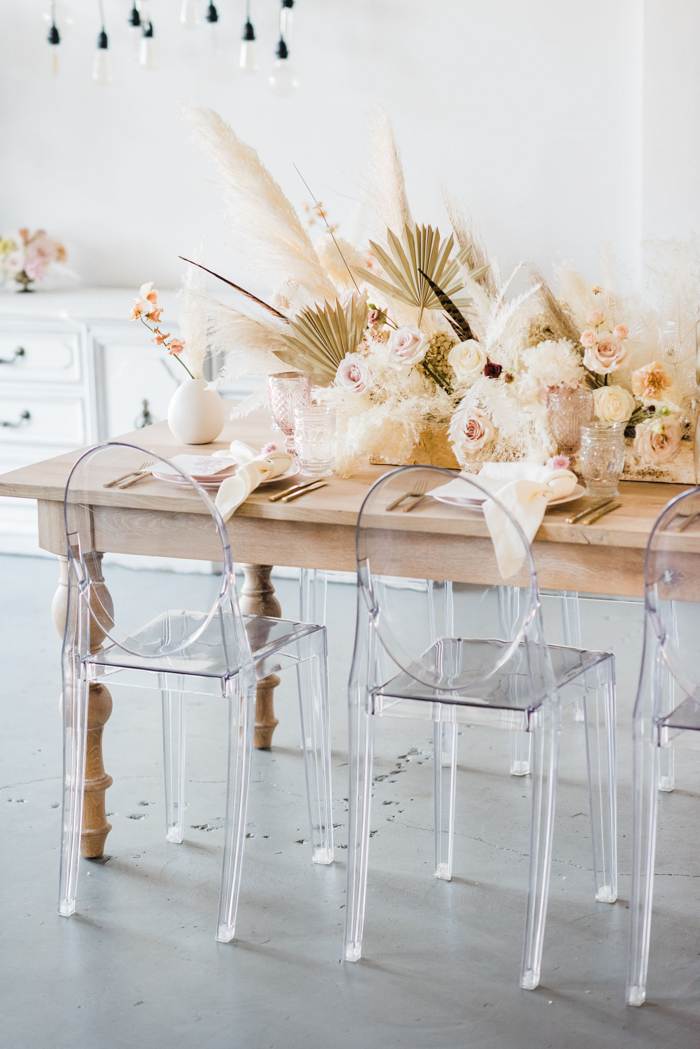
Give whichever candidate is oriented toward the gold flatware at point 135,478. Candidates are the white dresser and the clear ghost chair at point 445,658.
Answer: the white dresser

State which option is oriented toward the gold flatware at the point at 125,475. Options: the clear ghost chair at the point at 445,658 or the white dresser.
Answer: the white dresser

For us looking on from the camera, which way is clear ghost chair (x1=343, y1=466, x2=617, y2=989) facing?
facing away from the viewer and to the right of the viewer

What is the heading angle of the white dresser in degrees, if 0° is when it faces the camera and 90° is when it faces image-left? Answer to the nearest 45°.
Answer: approximately 0°

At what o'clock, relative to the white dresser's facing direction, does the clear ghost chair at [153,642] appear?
The clear ghost chair is roughly at 12 o'clock from the white dresser.

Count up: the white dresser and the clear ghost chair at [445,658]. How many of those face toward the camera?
1

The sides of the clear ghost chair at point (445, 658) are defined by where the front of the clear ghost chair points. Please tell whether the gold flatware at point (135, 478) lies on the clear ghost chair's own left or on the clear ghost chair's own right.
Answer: on the clear ghost chair's own left

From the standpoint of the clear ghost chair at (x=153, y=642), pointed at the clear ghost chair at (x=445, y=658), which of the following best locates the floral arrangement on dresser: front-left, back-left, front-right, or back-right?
back-left

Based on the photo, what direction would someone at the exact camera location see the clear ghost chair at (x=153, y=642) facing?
facing away from the viewer and to the right of the viewer

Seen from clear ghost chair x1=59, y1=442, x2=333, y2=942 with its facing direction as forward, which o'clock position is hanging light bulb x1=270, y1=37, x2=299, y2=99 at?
The hanging light bulb is roughly at 11 o'clock from the clear ghost chair.

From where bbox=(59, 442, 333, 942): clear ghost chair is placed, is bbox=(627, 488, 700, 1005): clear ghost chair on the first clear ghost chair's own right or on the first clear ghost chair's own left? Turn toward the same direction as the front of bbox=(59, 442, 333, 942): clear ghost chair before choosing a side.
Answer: on the first clear ghost chair's own right
